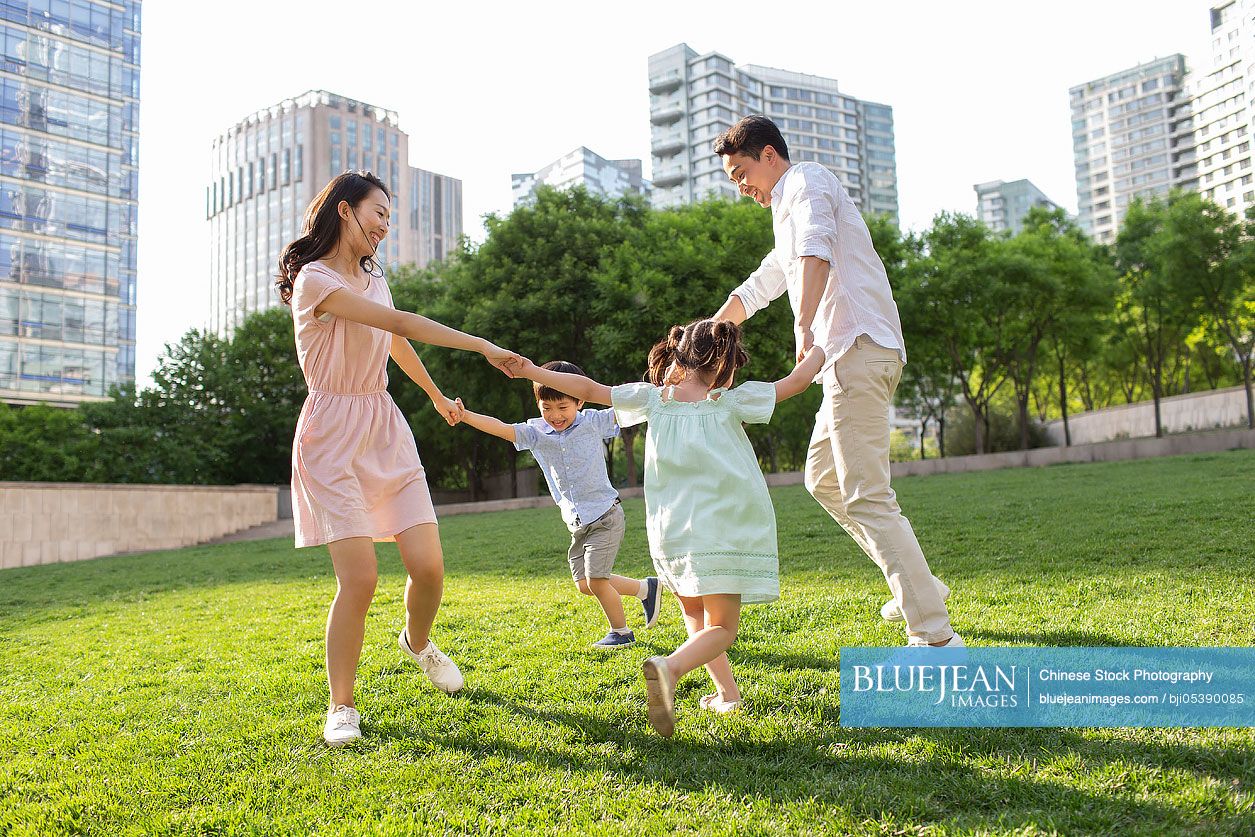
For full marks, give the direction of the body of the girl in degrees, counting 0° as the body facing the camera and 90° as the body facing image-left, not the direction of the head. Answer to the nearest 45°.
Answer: approximately 180°

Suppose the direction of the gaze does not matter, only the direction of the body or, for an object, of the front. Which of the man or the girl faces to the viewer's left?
the man

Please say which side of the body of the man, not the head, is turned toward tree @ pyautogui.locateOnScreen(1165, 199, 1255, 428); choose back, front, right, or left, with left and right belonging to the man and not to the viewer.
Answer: right

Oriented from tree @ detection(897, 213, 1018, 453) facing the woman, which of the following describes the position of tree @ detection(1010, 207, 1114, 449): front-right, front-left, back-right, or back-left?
back-left

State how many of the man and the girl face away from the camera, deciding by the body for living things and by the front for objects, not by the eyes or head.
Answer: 1

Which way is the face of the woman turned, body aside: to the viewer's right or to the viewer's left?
to the viewer's right

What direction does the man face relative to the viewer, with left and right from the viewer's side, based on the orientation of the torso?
facing to the left of the viewer

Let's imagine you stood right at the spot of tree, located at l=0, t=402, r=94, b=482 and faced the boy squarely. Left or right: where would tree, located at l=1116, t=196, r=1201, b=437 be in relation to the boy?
left

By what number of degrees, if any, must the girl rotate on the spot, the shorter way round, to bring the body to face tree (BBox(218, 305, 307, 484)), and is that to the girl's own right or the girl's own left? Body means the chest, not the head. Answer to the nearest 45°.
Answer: approximately 45° to the girl's own left

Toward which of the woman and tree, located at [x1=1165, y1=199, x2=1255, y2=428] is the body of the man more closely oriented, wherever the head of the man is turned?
the woman

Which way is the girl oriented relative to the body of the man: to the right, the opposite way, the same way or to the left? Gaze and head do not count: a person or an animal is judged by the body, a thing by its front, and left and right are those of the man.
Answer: to the right

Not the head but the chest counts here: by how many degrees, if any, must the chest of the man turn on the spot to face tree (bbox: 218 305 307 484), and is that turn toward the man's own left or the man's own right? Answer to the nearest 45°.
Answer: approximately 45° to the man's own right

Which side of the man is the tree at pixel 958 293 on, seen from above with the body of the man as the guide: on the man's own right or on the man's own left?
on the man's own right
